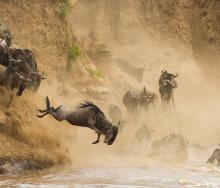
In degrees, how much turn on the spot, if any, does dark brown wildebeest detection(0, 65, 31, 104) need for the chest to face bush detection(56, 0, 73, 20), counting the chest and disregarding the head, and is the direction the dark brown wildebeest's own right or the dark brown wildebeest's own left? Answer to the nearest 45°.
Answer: approximately 90° to the dark brown wildebeest's own left

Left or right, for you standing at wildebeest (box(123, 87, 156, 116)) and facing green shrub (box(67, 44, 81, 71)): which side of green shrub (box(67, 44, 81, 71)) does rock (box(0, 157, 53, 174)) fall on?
left

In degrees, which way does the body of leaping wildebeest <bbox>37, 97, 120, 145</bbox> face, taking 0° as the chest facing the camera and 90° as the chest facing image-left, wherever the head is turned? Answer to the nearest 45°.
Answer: approximately 270°

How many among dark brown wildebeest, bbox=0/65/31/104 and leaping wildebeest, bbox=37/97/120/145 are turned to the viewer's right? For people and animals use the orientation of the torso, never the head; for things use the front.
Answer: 2

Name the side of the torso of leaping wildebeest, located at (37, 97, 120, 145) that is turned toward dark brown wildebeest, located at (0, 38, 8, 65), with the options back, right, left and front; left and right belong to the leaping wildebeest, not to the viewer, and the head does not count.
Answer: back

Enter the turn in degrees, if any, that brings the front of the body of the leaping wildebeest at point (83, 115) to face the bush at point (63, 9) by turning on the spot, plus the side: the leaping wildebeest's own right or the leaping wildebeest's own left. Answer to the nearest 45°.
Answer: approximately 90° to the leaping wildebeest's own left

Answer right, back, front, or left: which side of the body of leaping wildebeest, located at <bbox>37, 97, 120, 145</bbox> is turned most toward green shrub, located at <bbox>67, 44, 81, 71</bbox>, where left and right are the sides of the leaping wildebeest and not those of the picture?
left

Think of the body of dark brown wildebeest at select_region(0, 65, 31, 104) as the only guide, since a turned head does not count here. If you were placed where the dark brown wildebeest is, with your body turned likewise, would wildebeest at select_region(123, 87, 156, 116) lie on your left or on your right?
on your left

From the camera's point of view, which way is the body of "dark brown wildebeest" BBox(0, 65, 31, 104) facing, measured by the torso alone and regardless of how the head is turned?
to the viewer's right
